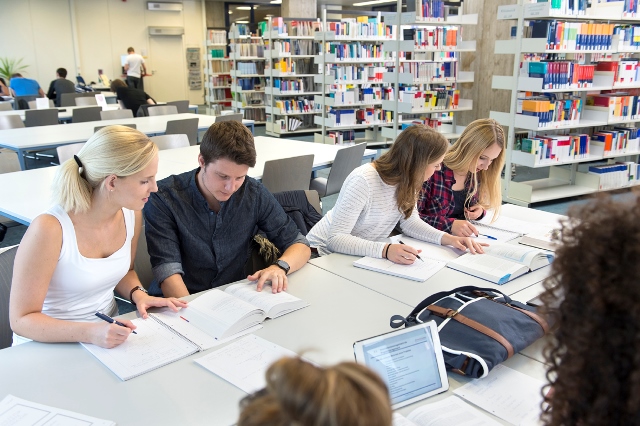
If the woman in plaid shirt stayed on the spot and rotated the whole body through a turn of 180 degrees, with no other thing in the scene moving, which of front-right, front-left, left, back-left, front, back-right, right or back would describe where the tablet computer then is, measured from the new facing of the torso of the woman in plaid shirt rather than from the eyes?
back-left

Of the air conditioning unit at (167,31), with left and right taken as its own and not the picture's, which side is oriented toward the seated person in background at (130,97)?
front

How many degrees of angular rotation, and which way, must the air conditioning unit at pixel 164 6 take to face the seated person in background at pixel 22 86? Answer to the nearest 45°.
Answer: approximately 45° to its right

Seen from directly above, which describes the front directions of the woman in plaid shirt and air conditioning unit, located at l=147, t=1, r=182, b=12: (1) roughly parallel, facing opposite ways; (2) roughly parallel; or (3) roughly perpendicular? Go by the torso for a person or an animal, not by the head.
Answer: roughly parallel

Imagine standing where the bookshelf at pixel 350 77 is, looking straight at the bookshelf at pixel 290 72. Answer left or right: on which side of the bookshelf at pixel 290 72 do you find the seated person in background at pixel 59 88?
left

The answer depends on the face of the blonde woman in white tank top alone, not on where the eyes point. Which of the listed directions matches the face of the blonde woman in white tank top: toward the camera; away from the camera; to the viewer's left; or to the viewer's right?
to the viewer's right

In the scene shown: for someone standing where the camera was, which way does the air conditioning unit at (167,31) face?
facing the viewer

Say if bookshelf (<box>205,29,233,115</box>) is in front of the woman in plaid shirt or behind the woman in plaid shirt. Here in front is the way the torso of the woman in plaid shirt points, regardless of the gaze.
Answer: behind

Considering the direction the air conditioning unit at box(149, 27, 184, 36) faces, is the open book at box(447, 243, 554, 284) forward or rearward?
forward

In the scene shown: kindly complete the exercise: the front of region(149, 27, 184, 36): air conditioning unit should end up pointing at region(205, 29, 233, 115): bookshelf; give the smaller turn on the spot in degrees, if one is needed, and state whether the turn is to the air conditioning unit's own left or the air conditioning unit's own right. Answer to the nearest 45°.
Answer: approximately 45° to the air conditioning unit's own left

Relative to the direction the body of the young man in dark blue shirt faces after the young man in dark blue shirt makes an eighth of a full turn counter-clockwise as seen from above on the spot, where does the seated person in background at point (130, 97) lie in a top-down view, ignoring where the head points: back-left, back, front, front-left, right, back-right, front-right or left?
left

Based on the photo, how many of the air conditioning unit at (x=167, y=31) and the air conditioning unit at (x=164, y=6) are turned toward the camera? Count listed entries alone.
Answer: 2

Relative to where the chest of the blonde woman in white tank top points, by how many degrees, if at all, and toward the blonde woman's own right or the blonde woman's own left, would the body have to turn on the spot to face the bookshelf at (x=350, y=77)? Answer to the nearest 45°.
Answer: approximately 90° to the blonde woman's own left

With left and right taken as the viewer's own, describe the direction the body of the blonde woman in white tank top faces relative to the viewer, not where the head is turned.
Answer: facing the viewer and to the right of the viewer

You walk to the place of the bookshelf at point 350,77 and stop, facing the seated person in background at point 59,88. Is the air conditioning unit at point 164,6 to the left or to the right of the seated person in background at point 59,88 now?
right
